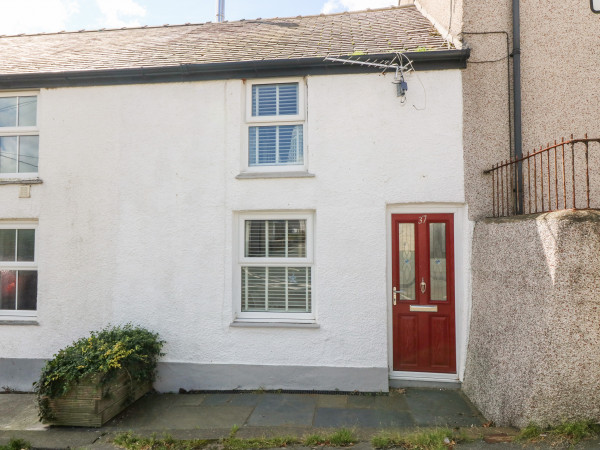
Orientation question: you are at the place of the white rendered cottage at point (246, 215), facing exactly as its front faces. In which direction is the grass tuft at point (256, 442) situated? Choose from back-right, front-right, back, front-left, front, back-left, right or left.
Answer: front

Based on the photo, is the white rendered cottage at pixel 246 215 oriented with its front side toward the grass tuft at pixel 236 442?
yes

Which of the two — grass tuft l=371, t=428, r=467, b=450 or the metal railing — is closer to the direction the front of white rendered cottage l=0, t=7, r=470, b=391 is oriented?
the grass tuft

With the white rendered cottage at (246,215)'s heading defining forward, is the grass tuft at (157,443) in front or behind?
in front

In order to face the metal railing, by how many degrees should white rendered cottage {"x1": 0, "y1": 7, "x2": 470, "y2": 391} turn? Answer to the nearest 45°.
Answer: approximately 90° to its left

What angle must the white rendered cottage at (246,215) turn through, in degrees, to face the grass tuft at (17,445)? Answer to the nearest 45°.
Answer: approximately 45° to its right

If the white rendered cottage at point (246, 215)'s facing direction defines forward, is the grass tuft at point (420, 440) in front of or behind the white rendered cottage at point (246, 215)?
in front

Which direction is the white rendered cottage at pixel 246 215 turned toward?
toward the camera
